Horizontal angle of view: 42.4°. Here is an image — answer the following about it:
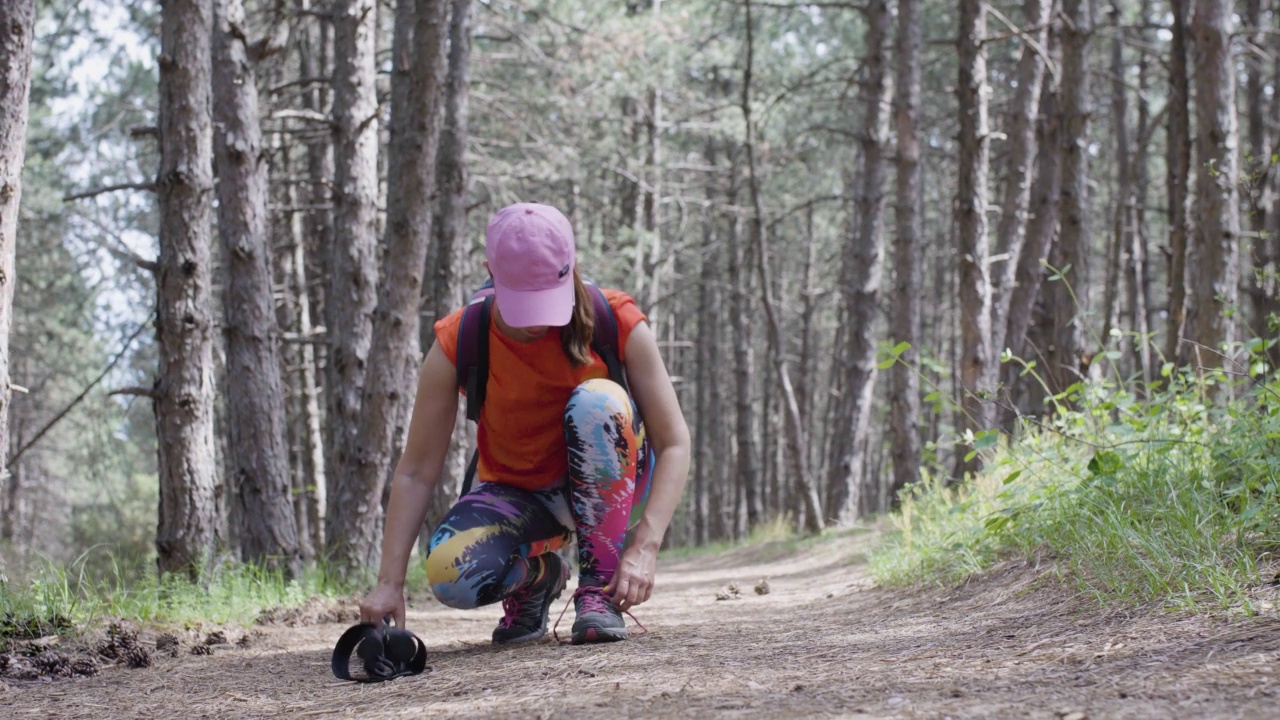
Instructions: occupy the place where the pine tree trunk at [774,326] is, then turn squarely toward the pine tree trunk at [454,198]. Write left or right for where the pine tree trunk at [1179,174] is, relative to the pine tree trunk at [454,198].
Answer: left

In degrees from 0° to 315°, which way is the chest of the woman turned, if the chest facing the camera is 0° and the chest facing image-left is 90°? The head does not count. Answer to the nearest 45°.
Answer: approximately 0°

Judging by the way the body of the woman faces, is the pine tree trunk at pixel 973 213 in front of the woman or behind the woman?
behind

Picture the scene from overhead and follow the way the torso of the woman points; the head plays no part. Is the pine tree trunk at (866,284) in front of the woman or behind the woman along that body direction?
behind

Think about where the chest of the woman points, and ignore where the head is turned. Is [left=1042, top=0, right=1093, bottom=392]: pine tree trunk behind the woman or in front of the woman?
behind

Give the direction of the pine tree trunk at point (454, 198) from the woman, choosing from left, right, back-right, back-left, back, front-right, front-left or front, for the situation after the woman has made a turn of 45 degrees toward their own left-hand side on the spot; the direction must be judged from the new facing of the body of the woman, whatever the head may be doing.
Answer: back-left

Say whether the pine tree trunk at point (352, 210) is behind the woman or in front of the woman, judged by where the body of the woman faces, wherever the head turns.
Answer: behind

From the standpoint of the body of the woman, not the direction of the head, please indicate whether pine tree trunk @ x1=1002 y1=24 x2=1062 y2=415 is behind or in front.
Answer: behind

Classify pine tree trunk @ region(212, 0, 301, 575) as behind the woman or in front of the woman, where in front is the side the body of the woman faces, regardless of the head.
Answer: behind
